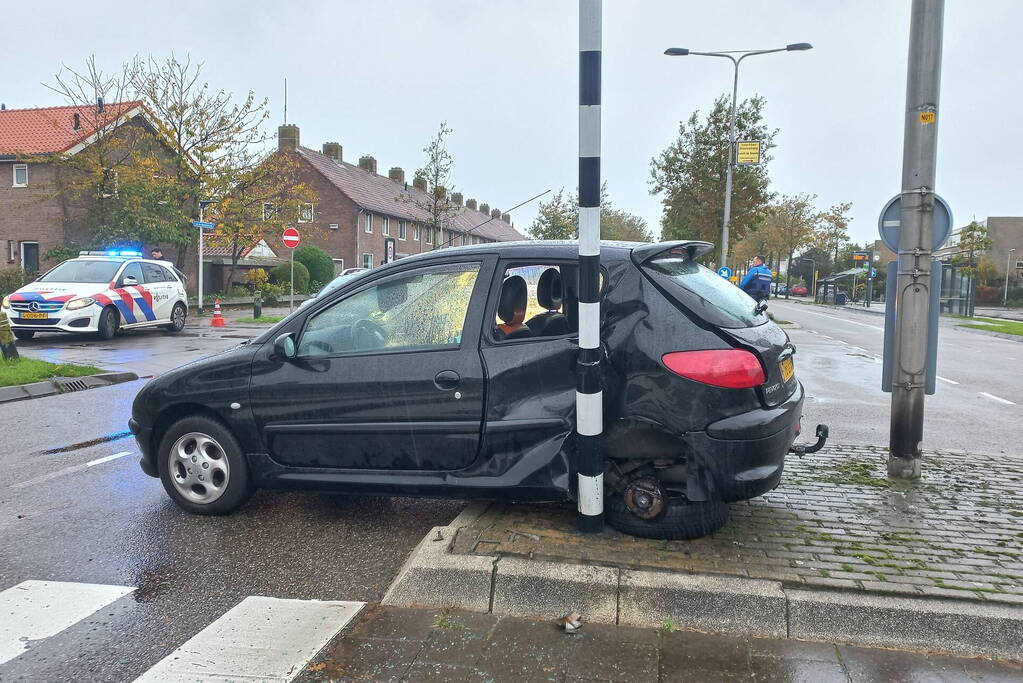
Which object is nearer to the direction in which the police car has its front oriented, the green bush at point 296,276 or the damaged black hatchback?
the damaged black hatchback

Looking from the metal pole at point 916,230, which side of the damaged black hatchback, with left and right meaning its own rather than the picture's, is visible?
back

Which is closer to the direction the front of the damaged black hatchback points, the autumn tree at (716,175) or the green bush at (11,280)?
the green bush

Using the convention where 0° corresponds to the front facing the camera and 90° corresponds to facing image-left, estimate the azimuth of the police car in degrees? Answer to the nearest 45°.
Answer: approximately 45°

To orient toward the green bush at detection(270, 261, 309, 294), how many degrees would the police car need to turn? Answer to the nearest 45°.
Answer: approximately 135° to its right

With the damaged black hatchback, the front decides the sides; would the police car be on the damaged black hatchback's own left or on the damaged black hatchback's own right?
on the damaged black hatchback's own right

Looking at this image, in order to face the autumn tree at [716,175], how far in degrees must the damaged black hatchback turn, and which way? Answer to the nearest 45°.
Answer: approximately 90° to its right

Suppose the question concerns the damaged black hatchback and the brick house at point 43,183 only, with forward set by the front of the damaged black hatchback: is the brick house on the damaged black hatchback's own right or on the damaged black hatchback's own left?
on the damaged black hatchback's own right

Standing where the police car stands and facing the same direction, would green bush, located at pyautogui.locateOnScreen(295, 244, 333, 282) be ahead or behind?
behind

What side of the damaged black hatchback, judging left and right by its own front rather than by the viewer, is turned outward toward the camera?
left
